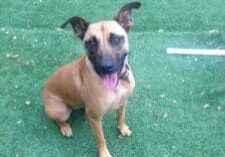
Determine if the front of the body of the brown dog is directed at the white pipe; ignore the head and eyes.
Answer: no
